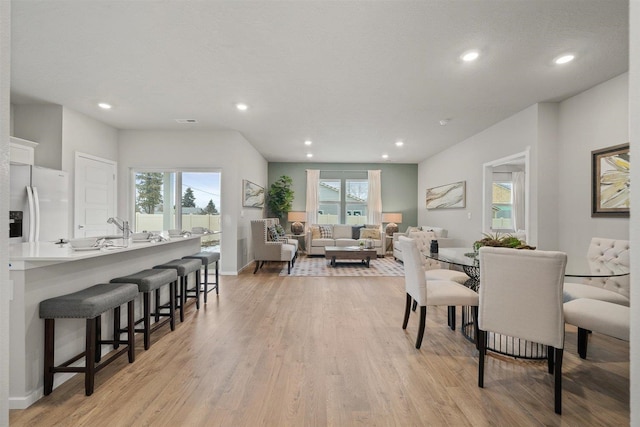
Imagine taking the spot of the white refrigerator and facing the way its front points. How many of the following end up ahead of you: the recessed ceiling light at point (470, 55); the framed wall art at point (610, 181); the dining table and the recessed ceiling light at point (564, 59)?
4

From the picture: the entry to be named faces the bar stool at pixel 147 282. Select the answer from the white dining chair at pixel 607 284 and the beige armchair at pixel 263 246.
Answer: the white dining chair

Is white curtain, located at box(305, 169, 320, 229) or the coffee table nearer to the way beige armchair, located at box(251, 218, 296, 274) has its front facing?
the coffee table

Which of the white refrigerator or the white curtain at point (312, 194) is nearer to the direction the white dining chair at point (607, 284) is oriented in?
the white refrigerator

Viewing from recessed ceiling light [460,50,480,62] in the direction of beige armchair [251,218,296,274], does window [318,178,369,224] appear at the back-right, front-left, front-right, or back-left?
front-right

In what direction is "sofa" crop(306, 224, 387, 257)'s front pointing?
toward the camera

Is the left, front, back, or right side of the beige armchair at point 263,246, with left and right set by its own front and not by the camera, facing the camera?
right

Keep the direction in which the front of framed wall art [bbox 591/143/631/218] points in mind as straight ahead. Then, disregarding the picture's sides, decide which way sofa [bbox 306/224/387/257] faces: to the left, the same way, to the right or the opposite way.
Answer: to the left

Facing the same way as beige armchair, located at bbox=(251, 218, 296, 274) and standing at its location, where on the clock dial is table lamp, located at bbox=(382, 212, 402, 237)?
The table lamp is roughly at 11 o'clock from the beige armchair.

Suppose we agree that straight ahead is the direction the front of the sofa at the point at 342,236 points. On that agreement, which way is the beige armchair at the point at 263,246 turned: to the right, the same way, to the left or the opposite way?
to the left

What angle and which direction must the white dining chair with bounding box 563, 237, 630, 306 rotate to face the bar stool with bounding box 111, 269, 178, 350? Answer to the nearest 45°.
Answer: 0° — it already faces it

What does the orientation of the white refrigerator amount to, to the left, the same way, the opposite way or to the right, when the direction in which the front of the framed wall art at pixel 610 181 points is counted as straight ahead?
the opposite way

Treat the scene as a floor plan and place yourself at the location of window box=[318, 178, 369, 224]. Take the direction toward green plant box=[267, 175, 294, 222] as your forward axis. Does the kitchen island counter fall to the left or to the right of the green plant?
left

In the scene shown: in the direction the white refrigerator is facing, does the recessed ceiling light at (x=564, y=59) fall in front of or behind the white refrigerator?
in front

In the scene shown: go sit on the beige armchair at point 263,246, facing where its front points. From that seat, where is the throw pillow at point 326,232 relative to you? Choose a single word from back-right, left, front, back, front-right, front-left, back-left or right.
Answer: front-left

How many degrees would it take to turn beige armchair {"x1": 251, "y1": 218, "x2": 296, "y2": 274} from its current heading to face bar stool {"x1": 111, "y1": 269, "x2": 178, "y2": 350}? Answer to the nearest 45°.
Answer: approximately 90° to its right

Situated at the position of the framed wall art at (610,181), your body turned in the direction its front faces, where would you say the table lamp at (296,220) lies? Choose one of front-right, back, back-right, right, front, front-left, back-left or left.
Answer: front-right
